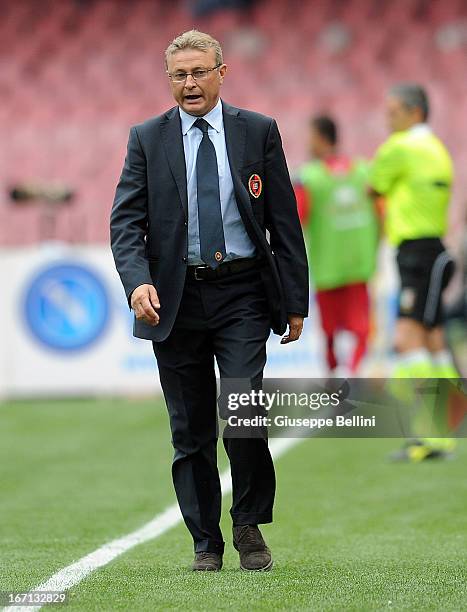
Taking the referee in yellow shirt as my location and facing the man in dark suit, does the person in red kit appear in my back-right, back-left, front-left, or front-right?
back-right

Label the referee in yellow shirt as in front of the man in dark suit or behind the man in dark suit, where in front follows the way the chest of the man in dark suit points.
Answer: behind

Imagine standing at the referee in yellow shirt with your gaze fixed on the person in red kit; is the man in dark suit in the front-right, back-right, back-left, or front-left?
back-left

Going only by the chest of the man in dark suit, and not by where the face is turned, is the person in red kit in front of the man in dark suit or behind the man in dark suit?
behind

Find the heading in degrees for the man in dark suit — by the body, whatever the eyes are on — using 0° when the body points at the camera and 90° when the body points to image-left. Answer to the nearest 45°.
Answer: approximately 0°
